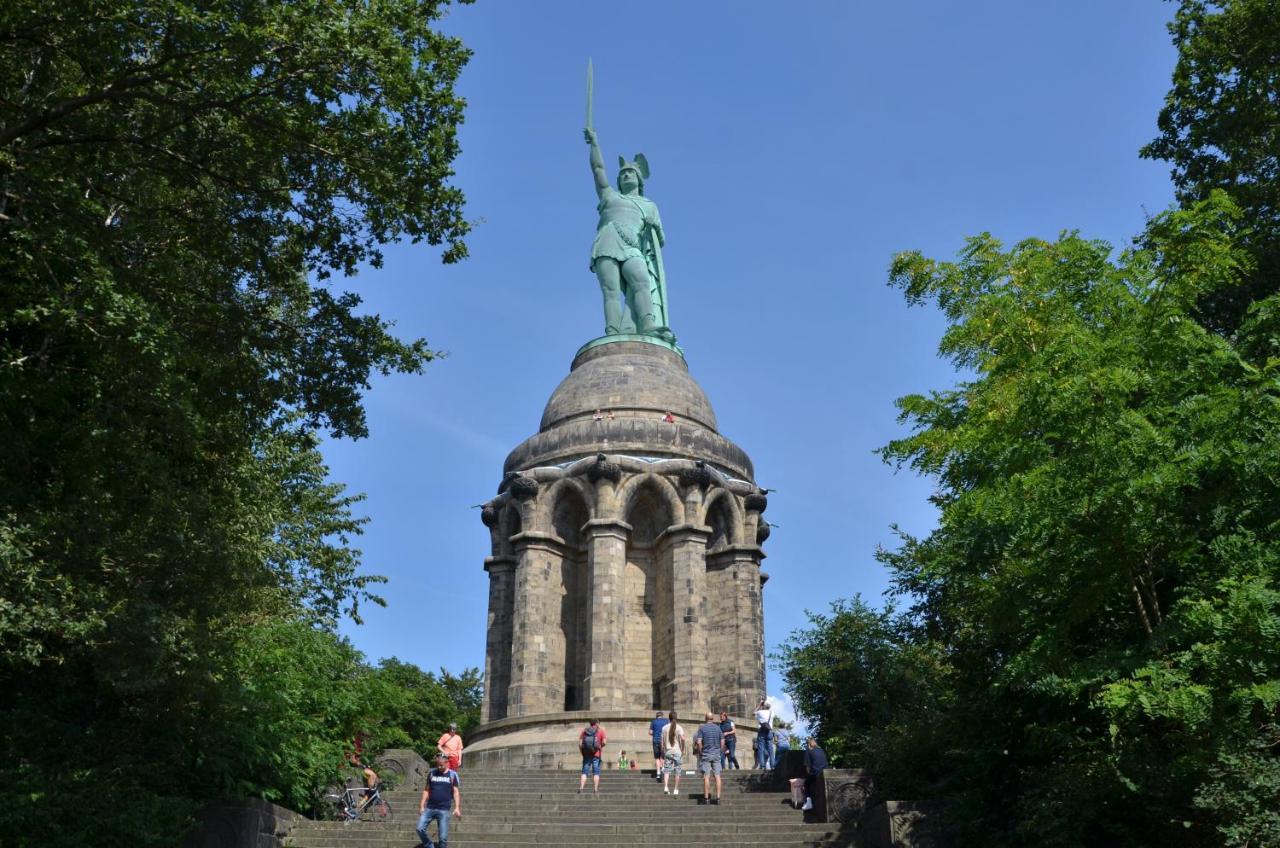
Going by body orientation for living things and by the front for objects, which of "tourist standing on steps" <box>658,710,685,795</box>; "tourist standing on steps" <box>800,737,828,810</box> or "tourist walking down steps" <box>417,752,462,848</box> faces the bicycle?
"tourist standing on steps" <box>800,737,828,810</box>

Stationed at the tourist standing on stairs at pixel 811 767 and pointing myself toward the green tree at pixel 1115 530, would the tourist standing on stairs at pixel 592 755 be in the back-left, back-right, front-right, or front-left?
back-right

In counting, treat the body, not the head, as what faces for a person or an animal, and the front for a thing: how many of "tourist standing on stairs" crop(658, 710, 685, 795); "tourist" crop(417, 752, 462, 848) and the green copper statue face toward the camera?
2

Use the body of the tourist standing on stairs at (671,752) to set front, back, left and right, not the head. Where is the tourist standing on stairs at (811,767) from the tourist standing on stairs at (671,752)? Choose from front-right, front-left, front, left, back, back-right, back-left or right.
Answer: back-right

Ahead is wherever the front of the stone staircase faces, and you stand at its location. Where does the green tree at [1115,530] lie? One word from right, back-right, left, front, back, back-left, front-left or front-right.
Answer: front-left

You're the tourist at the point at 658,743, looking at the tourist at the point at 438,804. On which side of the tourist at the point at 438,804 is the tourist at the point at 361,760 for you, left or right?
right

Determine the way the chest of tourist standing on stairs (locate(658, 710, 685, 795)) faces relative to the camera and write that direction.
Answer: away from the camera

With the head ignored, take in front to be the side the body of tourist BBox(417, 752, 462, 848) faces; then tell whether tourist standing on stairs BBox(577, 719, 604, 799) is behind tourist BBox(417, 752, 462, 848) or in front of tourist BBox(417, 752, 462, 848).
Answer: behind
